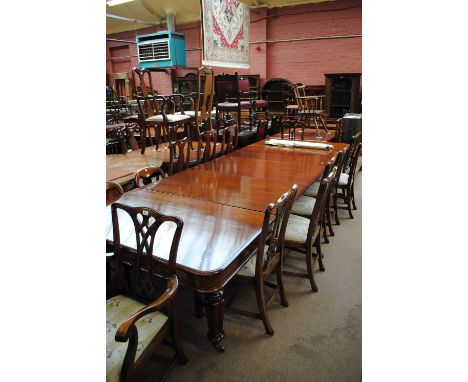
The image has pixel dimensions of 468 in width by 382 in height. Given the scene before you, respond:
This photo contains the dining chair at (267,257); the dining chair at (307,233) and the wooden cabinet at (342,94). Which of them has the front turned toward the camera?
the wooden cabinet

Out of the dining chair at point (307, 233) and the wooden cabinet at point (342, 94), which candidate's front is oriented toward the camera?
the wooden cabinet

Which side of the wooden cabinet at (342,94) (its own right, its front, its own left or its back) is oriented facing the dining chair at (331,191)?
front

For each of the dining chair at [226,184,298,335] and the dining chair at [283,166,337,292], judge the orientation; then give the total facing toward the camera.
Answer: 0

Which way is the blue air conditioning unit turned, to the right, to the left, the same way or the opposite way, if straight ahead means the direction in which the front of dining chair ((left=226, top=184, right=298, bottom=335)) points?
to the left

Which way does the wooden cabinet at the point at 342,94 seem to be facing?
toward the camera

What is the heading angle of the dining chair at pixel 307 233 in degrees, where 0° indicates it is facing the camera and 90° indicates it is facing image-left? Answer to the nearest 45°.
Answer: approximately 135°

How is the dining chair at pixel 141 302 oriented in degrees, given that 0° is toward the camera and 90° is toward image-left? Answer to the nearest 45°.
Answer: approximately 45°

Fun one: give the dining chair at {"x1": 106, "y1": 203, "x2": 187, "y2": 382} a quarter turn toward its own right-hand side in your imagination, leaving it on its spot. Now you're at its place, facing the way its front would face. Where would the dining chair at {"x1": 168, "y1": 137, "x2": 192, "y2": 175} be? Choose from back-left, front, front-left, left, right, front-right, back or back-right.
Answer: front-right

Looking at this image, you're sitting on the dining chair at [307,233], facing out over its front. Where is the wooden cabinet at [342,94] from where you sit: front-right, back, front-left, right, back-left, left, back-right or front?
front-right
